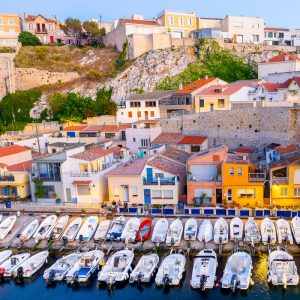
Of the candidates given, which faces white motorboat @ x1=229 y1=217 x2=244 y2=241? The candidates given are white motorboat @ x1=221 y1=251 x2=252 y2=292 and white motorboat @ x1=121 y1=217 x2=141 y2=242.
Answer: white motorboat @ x1=221 y1=251 x2=252 y2=292

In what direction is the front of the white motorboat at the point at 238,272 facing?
away from the camera

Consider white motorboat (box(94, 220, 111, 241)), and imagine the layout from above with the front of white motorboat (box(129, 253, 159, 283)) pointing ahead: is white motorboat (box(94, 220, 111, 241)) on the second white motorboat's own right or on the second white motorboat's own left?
on the second white motorboat's own left

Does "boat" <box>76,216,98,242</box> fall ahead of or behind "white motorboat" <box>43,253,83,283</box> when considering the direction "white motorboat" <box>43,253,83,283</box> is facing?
ahead

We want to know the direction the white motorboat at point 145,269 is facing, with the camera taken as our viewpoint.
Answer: facing away from the viewer and to the right of the viewer

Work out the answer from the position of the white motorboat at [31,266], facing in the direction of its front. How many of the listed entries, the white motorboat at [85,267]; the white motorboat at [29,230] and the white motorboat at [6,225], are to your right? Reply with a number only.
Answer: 1

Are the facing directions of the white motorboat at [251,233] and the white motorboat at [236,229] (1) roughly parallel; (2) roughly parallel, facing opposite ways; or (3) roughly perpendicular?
roughly parallel
